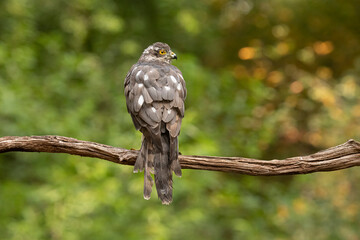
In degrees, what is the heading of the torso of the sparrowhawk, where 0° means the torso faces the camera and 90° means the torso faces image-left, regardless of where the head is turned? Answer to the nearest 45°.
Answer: approximately 180°
